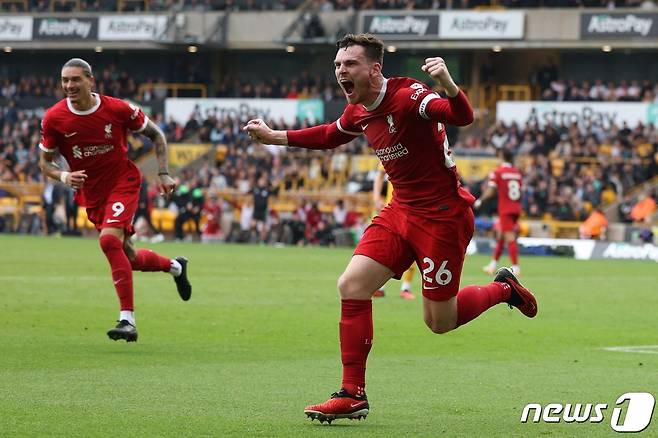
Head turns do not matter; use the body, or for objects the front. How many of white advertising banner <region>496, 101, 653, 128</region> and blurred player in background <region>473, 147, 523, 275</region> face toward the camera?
1

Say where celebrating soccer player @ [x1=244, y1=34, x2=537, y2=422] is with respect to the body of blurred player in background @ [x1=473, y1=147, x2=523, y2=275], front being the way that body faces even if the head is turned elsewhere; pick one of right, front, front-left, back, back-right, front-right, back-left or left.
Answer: back-left

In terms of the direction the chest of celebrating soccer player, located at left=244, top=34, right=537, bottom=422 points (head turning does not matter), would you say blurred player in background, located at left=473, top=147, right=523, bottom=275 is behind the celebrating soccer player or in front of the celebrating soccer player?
behind

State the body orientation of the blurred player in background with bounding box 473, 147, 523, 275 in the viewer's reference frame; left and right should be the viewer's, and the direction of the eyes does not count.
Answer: facing away from the viewer and to the left of the viewer

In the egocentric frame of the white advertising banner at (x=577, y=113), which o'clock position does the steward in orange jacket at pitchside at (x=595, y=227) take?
The steward in orange jacket at pitchside is roughly at 12 o'clock from the white advertising banner.

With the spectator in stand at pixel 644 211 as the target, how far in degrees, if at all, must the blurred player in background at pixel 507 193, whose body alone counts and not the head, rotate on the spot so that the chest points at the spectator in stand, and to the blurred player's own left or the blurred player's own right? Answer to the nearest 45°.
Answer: approximately 45° to the blurred player's own right

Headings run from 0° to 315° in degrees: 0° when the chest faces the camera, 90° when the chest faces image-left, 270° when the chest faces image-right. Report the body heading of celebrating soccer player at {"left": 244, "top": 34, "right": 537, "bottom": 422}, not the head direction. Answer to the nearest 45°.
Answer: approximately 45°

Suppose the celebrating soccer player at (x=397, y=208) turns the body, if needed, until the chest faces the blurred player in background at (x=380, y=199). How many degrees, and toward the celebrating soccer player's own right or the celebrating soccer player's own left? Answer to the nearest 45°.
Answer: approximately 135° to the celebrating soccer player's own right

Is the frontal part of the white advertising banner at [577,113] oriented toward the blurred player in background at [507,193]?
yes

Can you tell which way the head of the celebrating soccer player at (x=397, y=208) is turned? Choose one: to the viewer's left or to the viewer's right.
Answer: to the viewer's left
